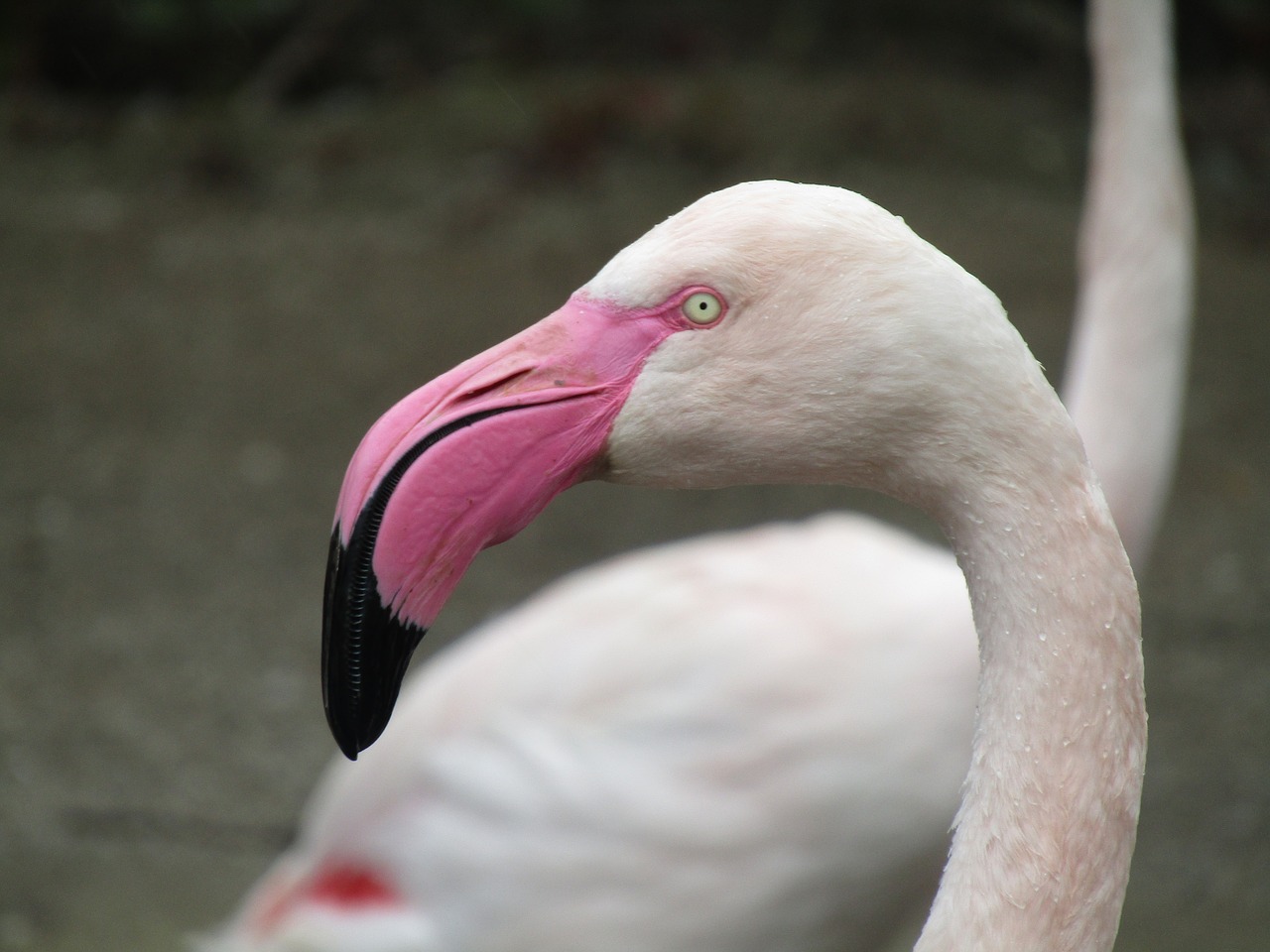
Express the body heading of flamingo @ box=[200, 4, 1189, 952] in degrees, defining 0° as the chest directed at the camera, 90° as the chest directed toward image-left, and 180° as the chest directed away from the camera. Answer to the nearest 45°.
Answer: approximately 270°
